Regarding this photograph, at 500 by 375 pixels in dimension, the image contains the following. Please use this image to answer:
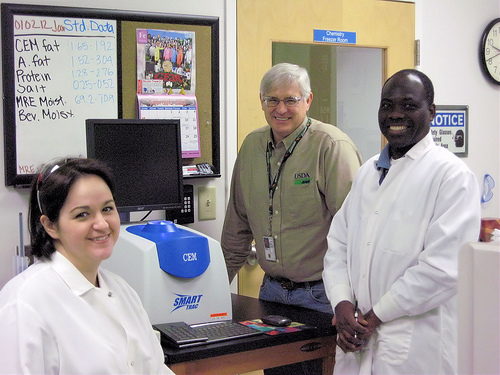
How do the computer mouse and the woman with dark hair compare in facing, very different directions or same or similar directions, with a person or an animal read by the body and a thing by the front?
very different directions

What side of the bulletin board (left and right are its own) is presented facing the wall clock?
left

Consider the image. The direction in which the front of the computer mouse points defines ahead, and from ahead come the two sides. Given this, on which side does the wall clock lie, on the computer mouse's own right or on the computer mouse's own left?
on the computer mouse's own right

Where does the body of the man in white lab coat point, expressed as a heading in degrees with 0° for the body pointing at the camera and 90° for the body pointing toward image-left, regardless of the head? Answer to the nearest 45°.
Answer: approximately 45°

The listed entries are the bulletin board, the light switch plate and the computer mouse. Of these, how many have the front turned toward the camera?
2

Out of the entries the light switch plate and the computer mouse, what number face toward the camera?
1

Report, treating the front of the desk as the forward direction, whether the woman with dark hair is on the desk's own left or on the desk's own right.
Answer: on the desk's own right

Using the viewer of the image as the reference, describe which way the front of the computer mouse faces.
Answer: facing away from the viewer and to the left of the viewer

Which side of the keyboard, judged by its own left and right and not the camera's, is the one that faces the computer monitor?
back

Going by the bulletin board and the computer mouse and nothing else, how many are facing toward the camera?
1
